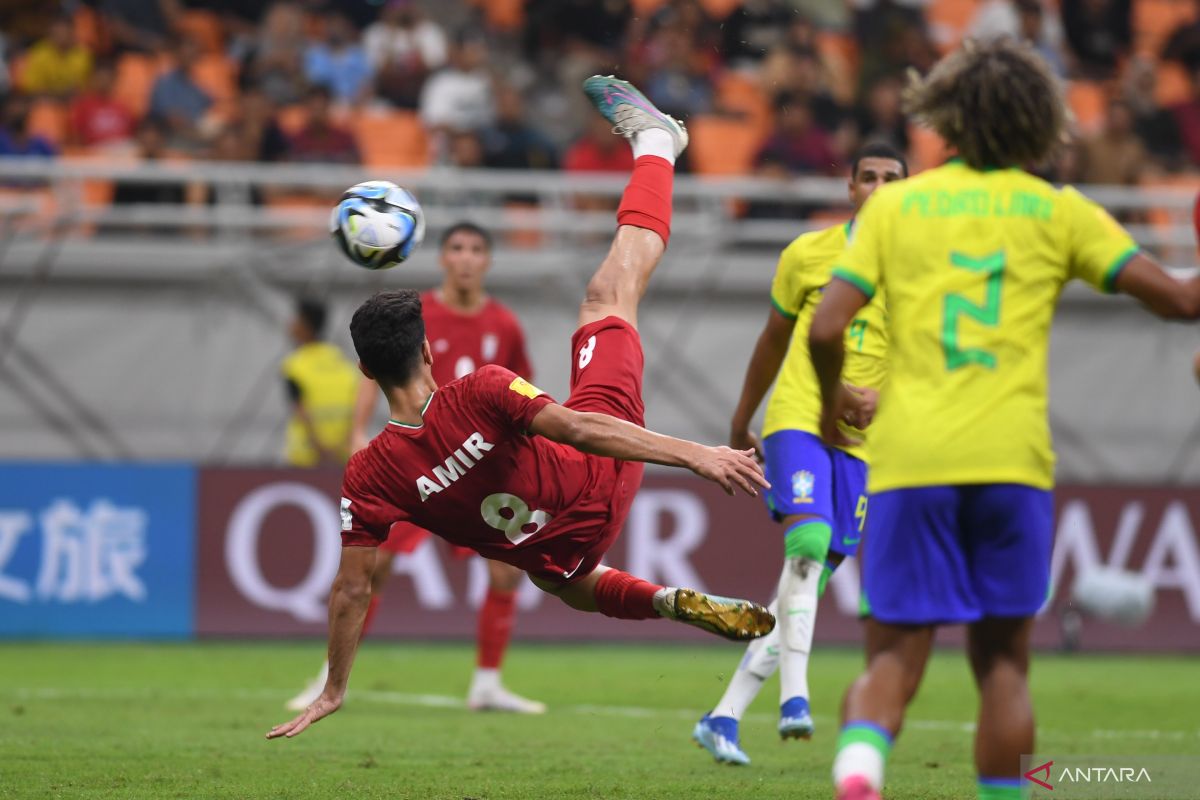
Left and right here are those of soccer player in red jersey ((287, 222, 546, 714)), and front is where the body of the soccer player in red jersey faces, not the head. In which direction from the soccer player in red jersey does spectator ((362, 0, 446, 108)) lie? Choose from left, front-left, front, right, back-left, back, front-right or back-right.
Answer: back

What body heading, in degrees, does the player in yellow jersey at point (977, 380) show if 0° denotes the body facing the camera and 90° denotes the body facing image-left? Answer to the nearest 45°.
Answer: approximately 180°

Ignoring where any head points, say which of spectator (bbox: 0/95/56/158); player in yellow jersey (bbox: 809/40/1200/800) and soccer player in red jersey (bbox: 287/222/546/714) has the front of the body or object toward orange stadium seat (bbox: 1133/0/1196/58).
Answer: the player in yellow jersey

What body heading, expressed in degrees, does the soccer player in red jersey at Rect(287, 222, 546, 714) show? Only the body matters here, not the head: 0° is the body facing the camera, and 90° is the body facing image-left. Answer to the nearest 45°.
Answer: approximately 0°

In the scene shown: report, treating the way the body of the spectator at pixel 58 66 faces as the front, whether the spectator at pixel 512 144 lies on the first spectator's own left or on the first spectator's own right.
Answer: on the first spectator's own left

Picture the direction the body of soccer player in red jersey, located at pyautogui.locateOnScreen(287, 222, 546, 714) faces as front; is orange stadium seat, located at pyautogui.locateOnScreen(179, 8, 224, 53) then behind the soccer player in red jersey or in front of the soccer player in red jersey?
behind

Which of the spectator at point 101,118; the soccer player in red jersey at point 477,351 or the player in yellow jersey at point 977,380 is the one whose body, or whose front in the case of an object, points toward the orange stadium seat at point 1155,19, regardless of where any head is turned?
the player in yellow jersey
